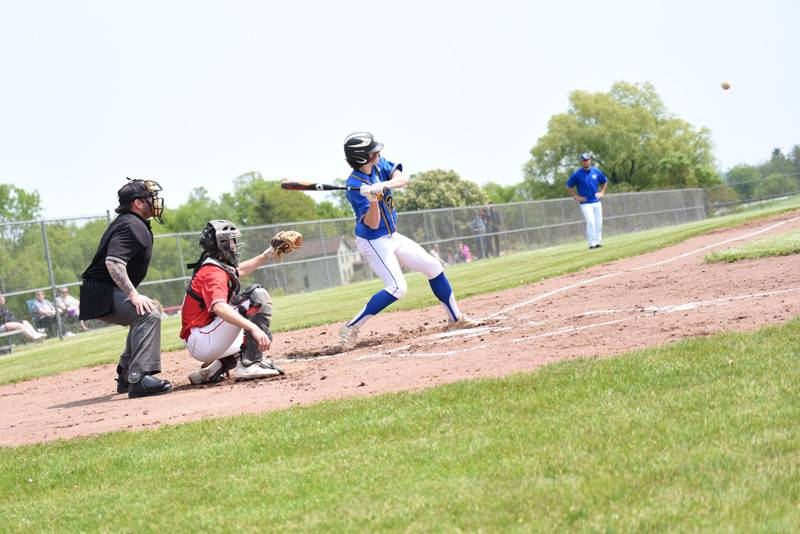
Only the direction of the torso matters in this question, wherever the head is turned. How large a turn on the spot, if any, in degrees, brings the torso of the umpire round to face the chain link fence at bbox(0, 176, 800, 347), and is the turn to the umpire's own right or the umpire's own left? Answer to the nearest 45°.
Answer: approximately 90° to the umpire's own left

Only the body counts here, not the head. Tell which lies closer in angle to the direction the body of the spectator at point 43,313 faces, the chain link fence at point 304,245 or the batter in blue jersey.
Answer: the batter in blue jersey

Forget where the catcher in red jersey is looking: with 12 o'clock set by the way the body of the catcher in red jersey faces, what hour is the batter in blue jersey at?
The batter in blue jersey is roughly at 11 o'clock from the catcher in red jersey.

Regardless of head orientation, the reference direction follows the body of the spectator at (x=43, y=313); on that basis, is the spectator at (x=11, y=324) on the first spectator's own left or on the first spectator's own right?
on the first spectator's own right

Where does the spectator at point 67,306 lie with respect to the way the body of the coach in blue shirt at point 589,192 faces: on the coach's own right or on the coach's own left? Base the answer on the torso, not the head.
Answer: on the coach's own right

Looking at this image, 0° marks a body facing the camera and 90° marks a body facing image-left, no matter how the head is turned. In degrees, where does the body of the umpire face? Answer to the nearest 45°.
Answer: approximately 270°

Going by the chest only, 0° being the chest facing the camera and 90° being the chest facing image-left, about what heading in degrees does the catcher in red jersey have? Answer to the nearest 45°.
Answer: approximately 270°

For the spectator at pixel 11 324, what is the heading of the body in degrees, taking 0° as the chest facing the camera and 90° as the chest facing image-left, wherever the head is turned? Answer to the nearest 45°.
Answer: approximately 270°

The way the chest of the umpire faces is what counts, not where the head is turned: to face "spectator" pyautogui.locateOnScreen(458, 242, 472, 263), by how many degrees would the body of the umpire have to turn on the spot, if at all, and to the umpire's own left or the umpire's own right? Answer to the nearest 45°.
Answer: approximately 45° to the umpire's own left

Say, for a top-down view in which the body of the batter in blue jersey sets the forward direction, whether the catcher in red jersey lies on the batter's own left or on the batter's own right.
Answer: on the batter's own right

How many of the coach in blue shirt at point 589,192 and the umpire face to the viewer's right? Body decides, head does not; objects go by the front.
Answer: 1
